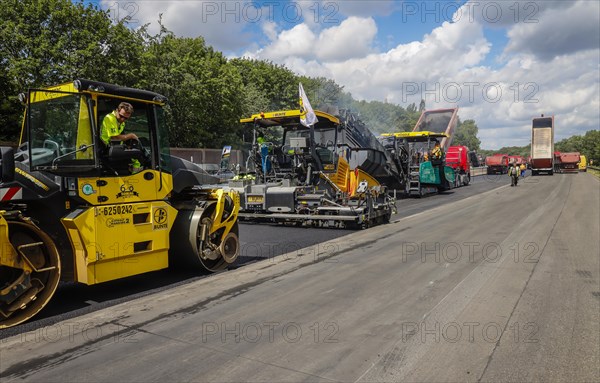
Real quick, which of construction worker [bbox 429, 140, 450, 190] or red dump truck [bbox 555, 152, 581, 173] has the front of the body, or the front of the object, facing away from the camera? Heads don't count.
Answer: the red dump truck

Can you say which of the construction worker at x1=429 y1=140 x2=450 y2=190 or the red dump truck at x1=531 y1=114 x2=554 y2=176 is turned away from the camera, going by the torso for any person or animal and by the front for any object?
the red dump truck

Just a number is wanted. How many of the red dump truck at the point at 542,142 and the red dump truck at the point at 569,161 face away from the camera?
2

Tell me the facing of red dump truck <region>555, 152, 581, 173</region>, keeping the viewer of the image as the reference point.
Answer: facing away from the viewer

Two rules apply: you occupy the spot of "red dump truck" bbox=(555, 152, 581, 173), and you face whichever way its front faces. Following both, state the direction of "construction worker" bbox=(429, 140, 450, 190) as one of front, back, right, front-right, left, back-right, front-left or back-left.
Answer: back

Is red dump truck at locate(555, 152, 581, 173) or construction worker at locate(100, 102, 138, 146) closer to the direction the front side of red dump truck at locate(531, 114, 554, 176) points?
the red dump truck

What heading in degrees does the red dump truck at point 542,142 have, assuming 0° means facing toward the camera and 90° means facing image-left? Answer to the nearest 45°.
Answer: approximately 180°

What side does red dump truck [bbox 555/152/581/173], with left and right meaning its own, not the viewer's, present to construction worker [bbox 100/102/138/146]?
back
